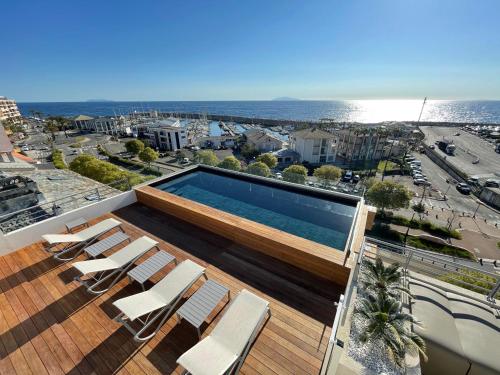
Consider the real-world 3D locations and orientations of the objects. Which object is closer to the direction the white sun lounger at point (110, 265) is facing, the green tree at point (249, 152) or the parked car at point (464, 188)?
the green tree

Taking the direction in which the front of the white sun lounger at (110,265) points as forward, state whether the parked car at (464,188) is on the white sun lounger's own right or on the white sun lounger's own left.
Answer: on the white sun lounger's own right
